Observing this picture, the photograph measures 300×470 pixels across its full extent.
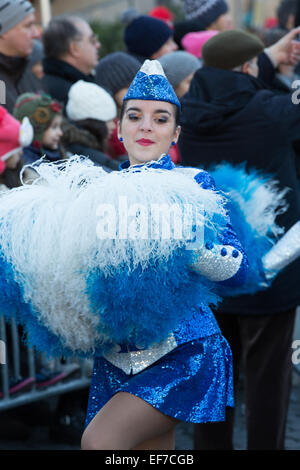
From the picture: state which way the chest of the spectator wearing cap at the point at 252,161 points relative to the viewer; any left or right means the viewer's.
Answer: facing away from the viewer and to the right of the viewer

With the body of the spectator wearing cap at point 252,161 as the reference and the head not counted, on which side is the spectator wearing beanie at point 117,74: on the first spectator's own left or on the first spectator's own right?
on the first spectator's own left

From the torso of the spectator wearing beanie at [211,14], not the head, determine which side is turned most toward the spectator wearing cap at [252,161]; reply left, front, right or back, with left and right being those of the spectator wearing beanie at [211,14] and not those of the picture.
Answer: right

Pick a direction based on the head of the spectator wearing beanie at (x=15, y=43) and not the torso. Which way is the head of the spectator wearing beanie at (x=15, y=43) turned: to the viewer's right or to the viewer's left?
to the viewer's right
